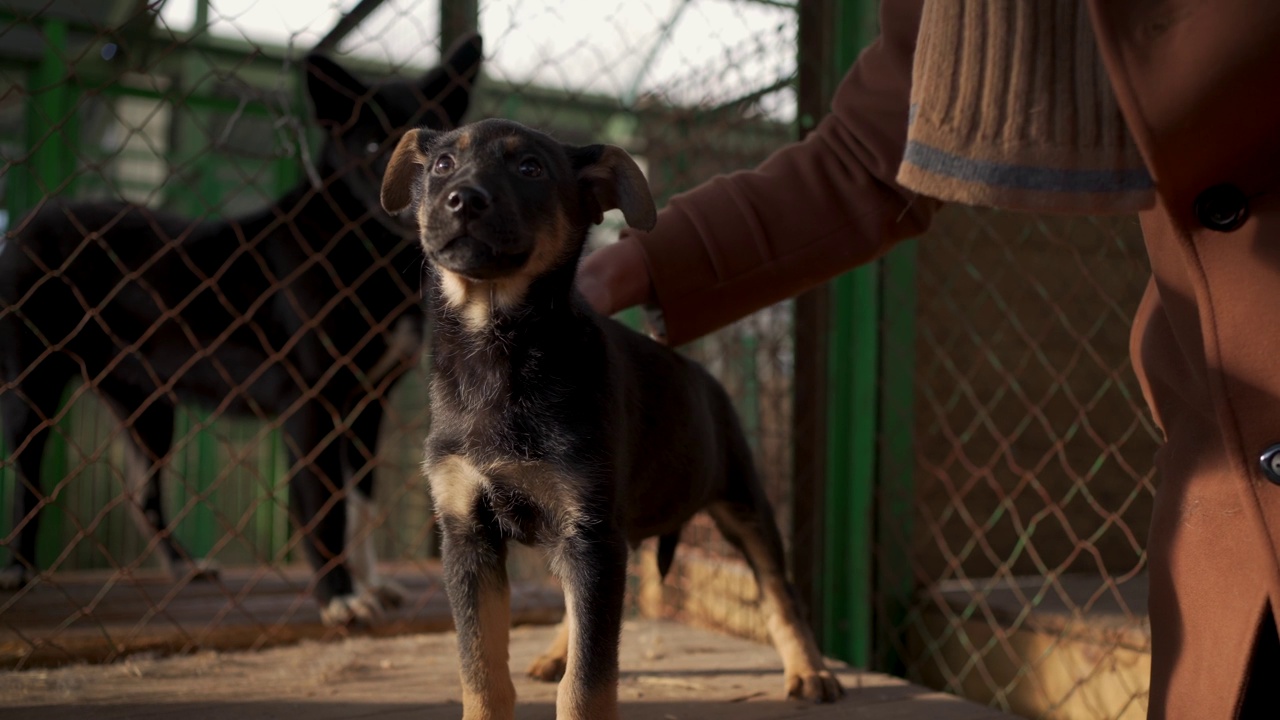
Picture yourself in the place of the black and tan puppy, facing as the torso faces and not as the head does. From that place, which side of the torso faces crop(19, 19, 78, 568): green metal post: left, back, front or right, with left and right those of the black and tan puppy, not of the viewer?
right

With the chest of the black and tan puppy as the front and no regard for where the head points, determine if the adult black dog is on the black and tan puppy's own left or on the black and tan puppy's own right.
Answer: on the black and tan puppy's own right

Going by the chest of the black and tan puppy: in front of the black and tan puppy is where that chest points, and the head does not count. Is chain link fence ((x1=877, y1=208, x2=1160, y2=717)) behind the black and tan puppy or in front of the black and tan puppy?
behind

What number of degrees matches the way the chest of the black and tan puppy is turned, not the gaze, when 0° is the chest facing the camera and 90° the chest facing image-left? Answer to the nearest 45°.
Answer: approximately 45°

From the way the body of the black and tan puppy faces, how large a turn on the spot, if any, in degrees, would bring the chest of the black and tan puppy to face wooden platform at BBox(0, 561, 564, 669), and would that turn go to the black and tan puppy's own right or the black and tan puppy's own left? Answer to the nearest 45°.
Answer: approximately 90° to the black and tan puppy's own right
